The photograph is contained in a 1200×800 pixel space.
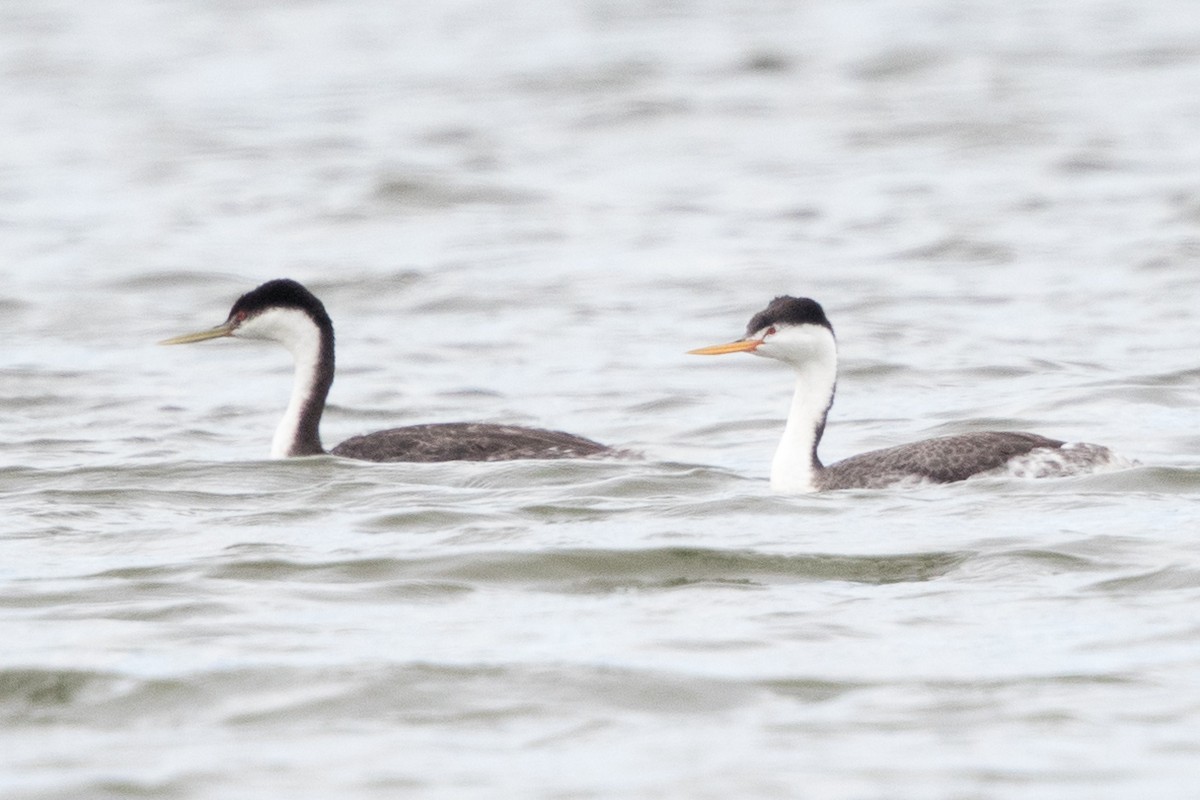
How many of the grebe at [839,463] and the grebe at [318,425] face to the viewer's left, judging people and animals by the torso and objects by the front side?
2

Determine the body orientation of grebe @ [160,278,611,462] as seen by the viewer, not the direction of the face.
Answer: to the viewer's left

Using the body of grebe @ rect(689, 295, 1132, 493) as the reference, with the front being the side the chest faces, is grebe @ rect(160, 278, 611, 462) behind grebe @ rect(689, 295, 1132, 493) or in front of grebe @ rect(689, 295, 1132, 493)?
in front

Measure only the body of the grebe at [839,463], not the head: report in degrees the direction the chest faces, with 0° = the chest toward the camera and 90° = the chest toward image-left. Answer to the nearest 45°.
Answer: approximately 90°

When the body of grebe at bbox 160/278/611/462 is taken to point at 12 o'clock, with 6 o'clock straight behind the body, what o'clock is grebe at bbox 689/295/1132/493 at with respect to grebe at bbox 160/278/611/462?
grebe at bbox 689/295/1132/493 is roughly at 7 o'clock from grebe at bbox 160/278/611/462.

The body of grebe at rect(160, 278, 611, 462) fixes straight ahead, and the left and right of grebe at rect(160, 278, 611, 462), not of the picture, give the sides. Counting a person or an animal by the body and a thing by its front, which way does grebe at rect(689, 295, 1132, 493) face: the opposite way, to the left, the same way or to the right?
the same way
